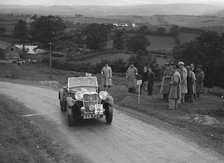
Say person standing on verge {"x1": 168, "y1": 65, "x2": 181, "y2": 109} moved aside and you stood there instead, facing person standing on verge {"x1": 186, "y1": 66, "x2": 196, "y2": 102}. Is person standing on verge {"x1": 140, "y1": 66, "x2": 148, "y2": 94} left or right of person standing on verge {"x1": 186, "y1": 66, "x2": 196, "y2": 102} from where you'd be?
left

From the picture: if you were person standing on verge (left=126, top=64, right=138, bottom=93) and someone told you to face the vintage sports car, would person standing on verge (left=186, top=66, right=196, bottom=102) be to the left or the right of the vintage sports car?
left

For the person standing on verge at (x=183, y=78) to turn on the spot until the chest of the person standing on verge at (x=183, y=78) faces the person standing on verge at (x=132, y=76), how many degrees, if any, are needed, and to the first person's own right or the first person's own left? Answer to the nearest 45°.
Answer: approximately 45° to the first person's own right

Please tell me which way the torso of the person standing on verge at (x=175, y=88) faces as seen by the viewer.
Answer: to the viewer's left

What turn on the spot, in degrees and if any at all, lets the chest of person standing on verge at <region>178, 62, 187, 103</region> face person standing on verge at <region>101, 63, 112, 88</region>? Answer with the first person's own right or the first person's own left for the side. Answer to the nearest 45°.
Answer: approximately 45° to the first person's own right

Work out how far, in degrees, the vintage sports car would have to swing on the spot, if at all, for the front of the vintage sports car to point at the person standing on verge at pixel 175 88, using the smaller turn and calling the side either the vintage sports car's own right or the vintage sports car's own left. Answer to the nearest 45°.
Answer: approximately 135° to the vintage sports car's own left

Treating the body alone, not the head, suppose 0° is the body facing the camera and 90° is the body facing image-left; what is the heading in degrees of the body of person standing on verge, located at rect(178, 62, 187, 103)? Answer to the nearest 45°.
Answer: approximately 90°

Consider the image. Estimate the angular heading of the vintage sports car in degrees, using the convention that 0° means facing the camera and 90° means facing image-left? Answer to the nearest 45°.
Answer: approximately 0°

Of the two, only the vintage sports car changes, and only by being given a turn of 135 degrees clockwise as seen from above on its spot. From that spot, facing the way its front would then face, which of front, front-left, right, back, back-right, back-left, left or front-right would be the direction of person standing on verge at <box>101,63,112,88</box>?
front-right

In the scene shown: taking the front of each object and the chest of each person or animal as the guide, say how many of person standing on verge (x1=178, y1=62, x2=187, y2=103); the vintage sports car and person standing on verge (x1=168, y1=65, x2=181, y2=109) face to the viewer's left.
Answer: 2

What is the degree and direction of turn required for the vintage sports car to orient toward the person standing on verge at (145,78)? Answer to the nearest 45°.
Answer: approximately 135° to its left

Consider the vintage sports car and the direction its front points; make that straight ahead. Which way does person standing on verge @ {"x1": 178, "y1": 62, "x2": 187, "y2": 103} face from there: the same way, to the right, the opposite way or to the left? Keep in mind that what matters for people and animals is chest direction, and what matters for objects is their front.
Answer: to the right
